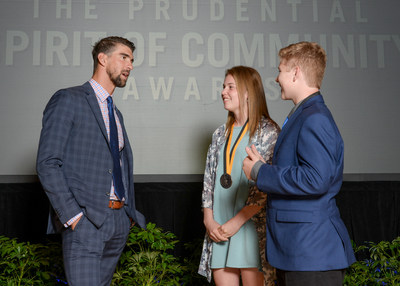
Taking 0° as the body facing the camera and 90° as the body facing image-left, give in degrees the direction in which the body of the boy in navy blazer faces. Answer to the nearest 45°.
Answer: approximately 90°

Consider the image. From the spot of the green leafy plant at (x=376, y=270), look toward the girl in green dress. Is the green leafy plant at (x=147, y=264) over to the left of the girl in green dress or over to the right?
right

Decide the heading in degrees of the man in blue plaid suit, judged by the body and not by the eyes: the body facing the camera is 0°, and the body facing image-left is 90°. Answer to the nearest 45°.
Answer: approximately 315°

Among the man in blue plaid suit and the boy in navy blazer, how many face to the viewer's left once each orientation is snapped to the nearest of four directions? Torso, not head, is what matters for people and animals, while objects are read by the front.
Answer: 1

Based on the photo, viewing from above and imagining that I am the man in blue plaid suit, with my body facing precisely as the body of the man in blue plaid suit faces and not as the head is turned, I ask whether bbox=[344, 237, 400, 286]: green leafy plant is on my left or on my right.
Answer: on my left

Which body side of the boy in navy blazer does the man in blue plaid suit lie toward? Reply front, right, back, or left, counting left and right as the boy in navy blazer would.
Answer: front

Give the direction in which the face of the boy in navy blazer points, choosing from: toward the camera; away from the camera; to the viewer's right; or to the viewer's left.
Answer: to the viewer's left

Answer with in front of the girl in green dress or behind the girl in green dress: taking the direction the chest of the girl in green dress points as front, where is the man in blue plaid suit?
in front

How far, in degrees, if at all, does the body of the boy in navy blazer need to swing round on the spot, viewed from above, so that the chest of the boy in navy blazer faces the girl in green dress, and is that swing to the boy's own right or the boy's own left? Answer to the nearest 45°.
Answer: approximately 45° to the boy's own right

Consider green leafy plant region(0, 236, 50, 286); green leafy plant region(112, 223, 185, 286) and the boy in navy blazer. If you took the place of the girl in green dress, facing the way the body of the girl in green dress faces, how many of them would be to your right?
2

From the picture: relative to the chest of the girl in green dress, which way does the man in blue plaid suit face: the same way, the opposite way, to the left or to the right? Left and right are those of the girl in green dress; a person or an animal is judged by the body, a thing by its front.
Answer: to the left

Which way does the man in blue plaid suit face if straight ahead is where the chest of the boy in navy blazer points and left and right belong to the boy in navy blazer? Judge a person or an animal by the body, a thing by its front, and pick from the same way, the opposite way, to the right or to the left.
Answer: the opposite way
